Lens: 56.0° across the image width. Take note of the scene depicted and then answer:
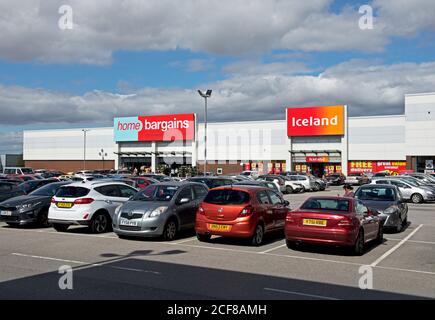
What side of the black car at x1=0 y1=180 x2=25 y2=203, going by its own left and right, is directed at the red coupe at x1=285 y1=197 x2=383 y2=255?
right

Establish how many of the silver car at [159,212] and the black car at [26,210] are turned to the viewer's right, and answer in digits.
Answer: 0

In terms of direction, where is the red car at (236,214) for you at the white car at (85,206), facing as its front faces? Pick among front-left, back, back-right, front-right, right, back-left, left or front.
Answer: right

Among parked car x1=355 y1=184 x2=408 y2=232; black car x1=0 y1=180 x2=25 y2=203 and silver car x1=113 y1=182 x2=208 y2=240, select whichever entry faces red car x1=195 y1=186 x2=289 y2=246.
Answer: the parked car

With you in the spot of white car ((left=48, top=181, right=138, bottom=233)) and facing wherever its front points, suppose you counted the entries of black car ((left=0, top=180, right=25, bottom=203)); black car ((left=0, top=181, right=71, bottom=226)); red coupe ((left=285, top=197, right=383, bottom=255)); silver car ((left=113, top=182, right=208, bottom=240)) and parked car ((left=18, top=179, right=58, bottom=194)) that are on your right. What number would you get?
2

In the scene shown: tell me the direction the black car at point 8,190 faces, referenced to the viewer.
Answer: facing away from the viewer and to the right of the viewer

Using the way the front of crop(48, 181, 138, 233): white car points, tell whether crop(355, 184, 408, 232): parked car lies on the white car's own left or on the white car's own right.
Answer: on the white car's own right

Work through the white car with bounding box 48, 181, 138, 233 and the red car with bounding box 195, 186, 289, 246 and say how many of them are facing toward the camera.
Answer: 0

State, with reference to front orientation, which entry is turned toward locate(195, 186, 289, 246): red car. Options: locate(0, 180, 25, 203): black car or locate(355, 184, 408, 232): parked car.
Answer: the parked car
